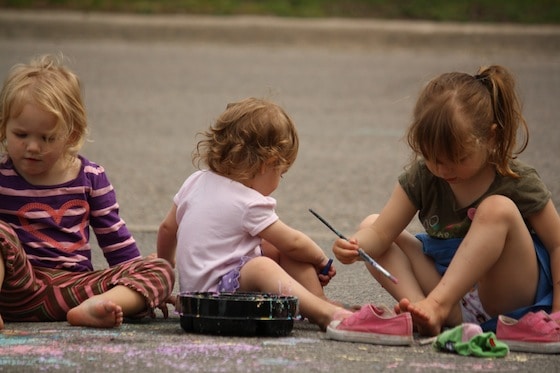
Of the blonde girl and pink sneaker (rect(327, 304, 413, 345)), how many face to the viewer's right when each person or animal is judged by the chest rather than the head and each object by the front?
0

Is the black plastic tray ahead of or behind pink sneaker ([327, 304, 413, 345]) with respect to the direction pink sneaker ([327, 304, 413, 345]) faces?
ahead

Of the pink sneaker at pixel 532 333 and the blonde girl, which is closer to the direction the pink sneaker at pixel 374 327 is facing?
the blonde girl

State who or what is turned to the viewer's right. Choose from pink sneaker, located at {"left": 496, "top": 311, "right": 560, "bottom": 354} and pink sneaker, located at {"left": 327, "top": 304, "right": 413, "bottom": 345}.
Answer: pink sneaker, located at {"left": 496, "top": 311, "right": 560, "bottom": 354}

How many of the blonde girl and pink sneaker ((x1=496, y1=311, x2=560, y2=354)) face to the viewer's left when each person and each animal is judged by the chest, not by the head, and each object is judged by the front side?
0

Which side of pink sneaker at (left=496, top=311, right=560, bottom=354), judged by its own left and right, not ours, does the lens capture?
right

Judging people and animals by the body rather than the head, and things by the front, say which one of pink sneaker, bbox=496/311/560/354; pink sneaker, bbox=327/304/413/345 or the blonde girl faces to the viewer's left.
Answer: pink sneaker, bbox=327/304/413/345

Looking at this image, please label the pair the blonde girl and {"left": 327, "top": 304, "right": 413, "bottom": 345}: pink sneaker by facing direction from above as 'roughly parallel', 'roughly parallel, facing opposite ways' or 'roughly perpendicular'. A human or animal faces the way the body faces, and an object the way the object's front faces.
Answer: roughly perpendicular

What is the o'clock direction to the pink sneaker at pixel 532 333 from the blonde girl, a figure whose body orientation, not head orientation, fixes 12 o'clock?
The pink sneaker is roughly at 10 o'clock from the blonde girl.

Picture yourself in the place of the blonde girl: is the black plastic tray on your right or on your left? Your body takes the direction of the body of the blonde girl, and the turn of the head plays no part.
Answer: on your left

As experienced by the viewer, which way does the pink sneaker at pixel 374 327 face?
facing to the left of the viewer

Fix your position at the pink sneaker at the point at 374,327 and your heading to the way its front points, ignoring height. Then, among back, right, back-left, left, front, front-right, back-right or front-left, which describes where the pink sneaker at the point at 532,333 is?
back

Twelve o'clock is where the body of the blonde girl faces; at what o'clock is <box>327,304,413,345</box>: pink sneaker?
The pink sneaker is roughly at 10 o'clock from the blonde girl.

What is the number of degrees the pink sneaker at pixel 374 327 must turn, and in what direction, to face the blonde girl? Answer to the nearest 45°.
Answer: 0° — it already faces them

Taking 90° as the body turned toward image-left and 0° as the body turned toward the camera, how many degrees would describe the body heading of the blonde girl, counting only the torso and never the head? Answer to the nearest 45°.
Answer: approximately 0°
